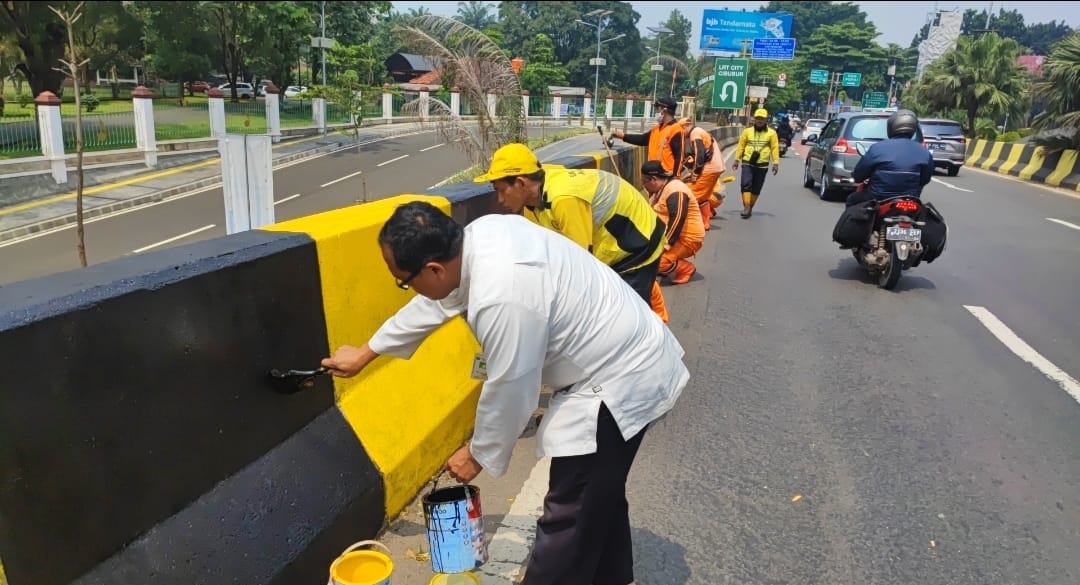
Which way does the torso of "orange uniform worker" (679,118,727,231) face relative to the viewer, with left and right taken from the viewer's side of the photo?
facing to the left of the viewer

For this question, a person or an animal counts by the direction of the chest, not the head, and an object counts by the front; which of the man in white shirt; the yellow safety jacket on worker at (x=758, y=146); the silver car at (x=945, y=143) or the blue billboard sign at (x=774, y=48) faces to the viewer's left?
the man in white shirt

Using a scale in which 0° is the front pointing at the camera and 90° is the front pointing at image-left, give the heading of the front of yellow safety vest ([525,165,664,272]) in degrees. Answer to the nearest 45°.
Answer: approximately 90°

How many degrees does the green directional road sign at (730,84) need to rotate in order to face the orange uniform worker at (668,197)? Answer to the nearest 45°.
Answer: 0° — it already faces them

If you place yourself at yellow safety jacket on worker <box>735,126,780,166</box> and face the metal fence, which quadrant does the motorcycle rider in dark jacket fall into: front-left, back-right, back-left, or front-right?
back-left

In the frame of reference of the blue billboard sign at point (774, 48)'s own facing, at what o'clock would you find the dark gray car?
The dark gray car is roughly at 12 o'clock from the blue billboard sign.

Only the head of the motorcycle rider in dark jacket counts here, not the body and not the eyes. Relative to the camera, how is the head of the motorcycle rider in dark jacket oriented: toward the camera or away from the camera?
away from the camera

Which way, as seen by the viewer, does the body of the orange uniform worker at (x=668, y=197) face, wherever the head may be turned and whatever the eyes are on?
to the viewer's left

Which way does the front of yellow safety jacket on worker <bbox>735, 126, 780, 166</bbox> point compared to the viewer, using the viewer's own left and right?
facing the viewer

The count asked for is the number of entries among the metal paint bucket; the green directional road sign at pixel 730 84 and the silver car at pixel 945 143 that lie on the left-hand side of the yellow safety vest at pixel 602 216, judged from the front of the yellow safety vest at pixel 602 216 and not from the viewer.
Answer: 1

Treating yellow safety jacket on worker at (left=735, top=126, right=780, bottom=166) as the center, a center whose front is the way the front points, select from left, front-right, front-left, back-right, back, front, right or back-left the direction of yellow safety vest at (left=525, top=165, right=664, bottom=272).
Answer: front

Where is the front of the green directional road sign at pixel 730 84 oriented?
toward the camera

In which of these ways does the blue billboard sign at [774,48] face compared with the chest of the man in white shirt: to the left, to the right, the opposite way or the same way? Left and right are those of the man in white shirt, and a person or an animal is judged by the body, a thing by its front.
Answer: to the left

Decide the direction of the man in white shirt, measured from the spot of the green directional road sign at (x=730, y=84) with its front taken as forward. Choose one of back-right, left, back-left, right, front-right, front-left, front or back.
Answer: front

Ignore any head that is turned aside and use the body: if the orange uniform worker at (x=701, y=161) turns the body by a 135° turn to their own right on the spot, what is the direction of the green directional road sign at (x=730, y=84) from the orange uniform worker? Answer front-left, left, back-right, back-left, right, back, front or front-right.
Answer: front-left

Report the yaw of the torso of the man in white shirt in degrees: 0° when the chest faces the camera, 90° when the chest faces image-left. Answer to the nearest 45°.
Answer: approximately 90°
